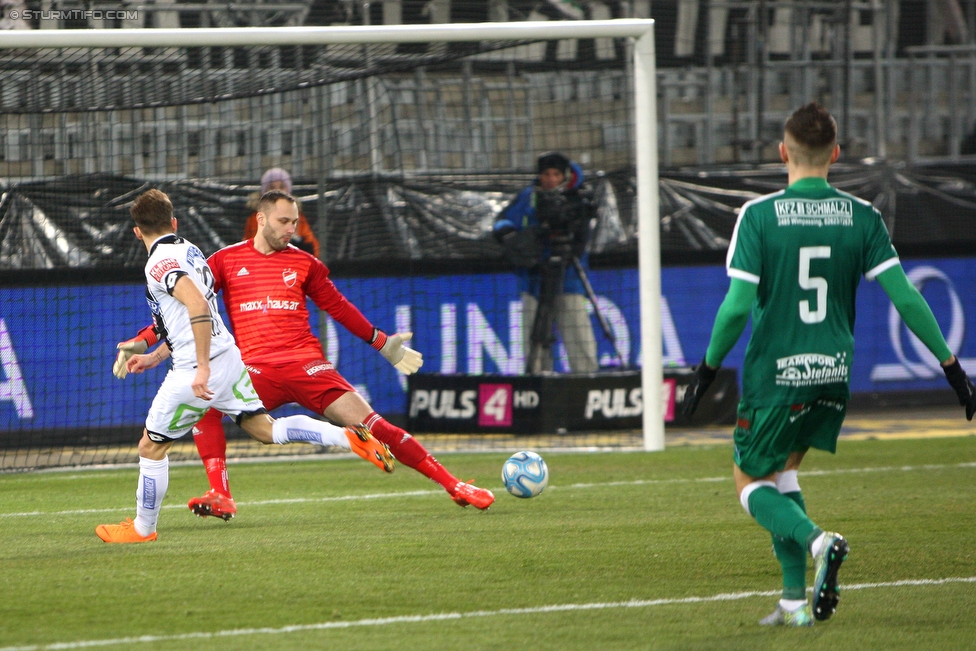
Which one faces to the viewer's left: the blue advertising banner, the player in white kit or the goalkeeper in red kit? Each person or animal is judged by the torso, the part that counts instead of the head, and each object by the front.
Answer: the player in white kit

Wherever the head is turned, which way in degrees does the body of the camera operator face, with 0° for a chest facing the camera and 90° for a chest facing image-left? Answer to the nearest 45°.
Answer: approximately 0°

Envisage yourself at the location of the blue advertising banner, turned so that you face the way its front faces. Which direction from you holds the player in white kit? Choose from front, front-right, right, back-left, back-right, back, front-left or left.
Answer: front

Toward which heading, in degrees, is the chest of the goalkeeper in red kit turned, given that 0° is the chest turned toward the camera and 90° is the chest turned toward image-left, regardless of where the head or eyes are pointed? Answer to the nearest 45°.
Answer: approximately 0°

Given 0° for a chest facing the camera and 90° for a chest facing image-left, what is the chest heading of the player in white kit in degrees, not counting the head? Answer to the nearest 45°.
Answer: approximately 90°

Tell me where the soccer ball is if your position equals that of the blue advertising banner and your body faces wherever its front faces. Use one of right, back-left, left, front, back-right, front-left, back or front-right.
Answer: front

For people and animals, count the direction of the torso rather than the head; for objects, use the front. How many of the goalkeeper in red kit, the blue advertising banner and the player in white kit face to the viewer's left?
1

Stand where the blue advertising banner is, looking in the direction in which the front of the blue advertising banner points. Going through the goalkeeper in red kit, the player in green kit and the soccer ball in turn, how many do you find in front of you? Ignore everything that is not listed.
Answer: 3

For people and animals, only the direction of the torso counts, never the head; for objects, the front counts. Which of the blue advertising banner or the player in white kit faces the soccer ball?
the blue advertising banner

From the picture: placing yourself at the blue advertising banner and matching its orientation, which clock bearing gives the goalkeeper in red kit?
The goalkeeper in red kit is roughly at 12 o'clock from the blue advertising banner.

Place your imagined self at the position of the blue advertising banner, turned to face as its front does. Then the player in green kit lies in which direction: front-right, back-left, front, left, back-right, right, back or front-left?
front

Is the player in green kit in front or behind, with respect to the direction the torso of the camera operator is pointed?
in front

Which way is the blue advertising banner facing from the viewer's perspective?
toward the camera

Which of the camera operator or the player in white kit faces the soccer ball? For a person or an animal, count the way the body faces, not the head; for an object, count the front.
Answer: the camera operator
